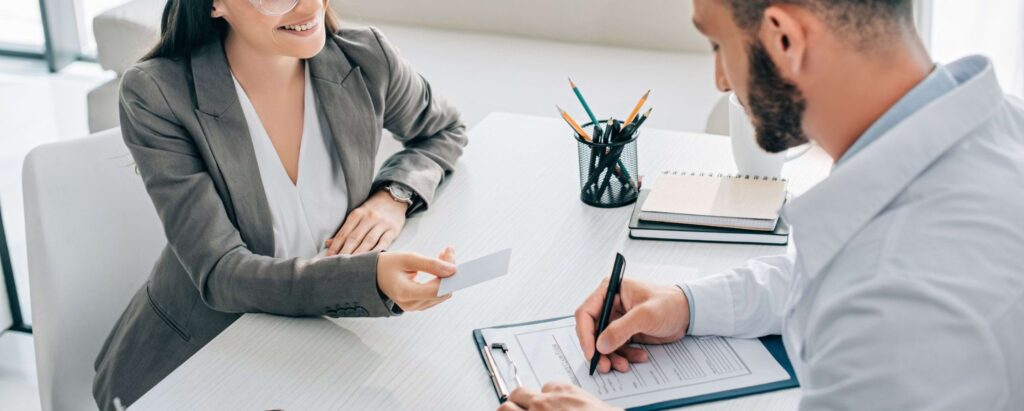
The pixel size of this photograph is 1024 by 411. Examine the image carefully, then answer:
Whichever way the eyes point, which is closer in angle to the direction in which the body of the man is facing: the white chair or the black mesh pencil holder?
the white chair

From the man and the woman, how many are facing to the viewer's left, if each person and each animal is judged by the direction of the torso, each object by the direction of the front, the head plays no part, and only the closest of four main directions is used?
1

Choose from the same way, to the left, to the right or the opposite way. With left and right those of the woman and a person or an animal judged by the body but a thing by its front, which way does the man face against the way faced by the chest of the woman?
the opposite way

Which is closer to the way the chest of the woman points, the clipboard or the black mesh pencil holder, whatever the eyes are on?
the clipboard

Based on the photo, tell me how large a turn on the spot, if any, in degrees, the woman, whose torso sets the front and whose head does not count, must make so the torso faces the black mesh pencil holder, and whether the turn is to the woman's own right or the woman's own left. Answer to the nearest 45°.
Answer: approximately 45° to the woman's own left

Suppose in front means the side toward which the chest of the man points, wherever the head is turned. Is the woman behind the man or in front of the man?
in front

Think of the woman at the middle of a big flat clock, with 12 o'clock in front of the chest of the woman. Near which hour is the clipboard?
The clipboard is roughly at 12 o'clock from the woman.

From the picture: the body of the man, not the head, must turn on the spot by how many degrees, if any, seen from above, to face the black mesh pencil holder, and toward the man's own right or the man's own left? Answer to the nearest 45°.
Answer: approximately 45° to the man's own right

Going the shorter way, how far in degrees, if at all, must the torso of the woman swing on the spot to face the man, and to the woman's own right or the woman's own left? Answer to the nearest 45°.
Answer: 0° — they already face them

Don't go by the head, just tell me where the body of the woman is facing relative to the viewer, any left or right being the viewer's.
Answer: facing the viewer and to the right of the viewer

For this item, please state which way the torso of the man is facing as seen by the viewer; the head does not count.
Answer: to the viewer's left

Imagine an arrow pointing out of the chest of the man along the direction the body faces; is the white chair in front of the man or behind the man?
in front

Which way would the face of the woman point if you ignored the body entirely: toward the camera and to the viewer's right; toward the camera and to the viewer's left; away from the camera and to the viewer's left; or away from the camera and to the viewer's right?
toward the camera and to the viewer's right

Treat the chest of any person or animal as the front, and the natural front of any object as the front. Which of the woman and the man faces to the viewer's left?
the man

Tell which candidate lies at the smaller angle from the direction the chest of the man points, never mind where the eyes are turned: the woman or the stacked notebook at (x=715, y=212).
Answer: the woman
